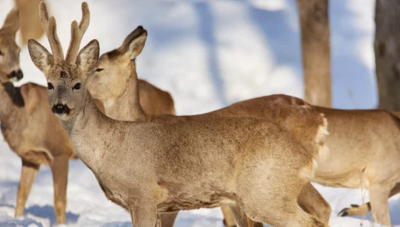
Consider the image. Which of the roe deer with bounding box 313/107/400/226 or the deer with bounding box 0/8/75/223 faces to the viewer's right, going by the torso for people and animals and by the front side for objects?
the roe deer

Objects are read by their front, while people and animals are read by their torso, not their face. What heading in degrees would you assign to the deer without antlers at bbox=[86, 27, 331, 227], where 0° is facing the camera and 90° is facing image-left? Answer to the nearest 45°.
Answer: approximately 90°

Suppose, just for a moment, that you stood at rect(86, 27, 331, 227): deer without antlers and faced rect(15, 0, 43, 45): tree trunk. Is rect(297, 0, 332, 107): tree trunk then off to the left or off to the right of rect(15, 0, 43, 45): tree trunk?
right

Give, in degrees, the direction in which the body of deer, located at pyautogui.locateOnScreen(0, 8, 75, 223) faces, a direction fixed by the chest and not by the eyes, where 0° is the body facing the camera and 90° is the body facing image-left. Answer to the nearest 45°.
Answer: approximately 45°

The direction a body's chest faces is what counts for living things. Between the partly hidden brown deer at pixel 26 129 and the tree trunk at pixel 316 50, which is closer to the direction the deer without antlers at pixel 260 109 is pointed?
the partly hidden brown deer
